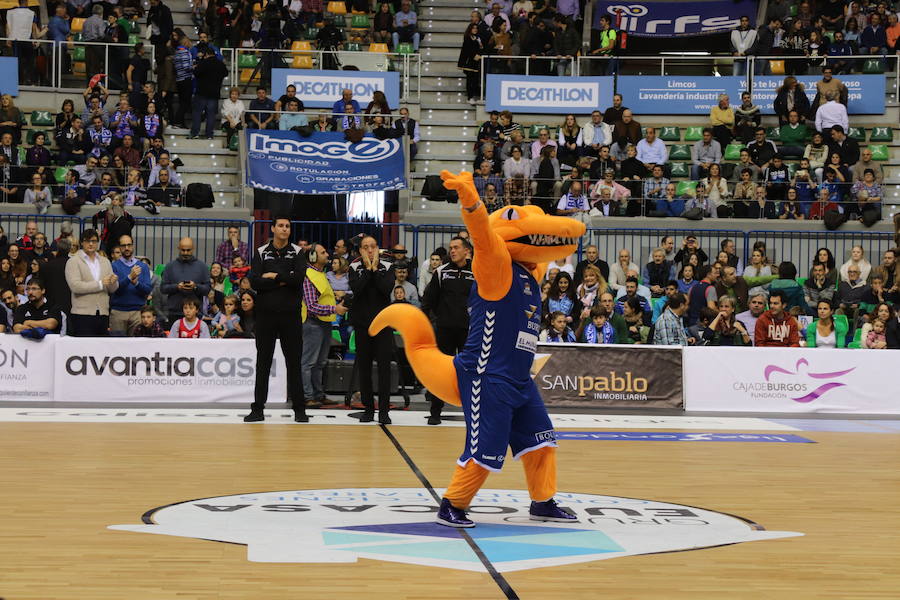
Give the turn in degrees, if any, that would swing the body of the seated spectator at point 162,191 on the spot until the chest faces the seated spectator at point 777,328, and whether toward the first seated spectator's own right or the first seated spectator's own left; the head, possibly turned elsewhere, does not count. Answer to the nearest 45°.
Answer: approximately 45° to the first seated spectator's own left

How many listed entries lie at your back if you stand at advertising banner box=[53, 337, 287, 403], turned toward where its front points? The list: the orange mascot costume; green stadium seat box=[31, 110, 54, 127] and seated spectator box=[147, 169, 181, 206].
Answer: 2

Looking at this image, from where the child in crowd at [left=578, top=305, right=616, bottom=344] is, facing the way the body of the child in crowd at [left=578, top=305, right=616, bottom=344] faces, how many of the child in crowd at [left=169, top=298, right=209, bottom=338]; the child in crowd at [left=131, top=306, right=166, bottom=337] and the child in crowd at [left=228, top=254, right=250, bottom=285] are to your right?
3

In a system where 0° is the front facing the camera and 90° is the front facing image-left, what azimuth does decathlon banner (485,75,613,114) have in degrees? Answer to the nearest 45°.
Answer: approximately 0°

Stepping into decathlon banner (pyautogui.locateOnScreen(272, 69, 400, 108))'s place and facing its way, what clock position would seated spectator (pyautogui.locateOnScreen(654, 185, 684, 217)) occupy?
The seated spectator is roughly at 10 o'clock from the decathlon banner.

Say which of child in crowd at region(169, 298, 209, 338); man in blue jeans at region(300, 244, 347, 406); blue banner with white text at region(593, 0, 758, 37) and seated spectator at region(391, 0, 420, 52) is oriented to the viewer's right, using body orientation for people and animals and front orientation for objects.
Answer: the man in blue jeans

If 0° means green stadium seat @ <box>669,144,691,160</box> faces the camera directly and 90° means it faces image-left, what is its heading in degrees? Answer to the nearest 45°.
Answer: approximately 0°

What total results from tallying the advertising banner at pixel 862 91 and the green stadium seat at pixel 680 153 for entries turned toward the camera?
2

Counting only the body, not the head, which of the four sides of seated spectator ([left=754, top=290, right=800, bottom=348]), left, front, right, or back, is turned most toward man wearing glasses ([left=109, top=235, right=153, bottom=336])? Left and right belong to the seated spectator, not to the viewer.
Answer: right

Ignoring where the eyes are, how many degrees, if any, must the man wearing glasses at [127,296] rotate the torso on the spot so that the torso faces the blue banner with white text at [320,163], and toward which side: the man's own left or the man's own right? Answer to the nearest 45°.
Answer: approximately 135° to the man's own left
